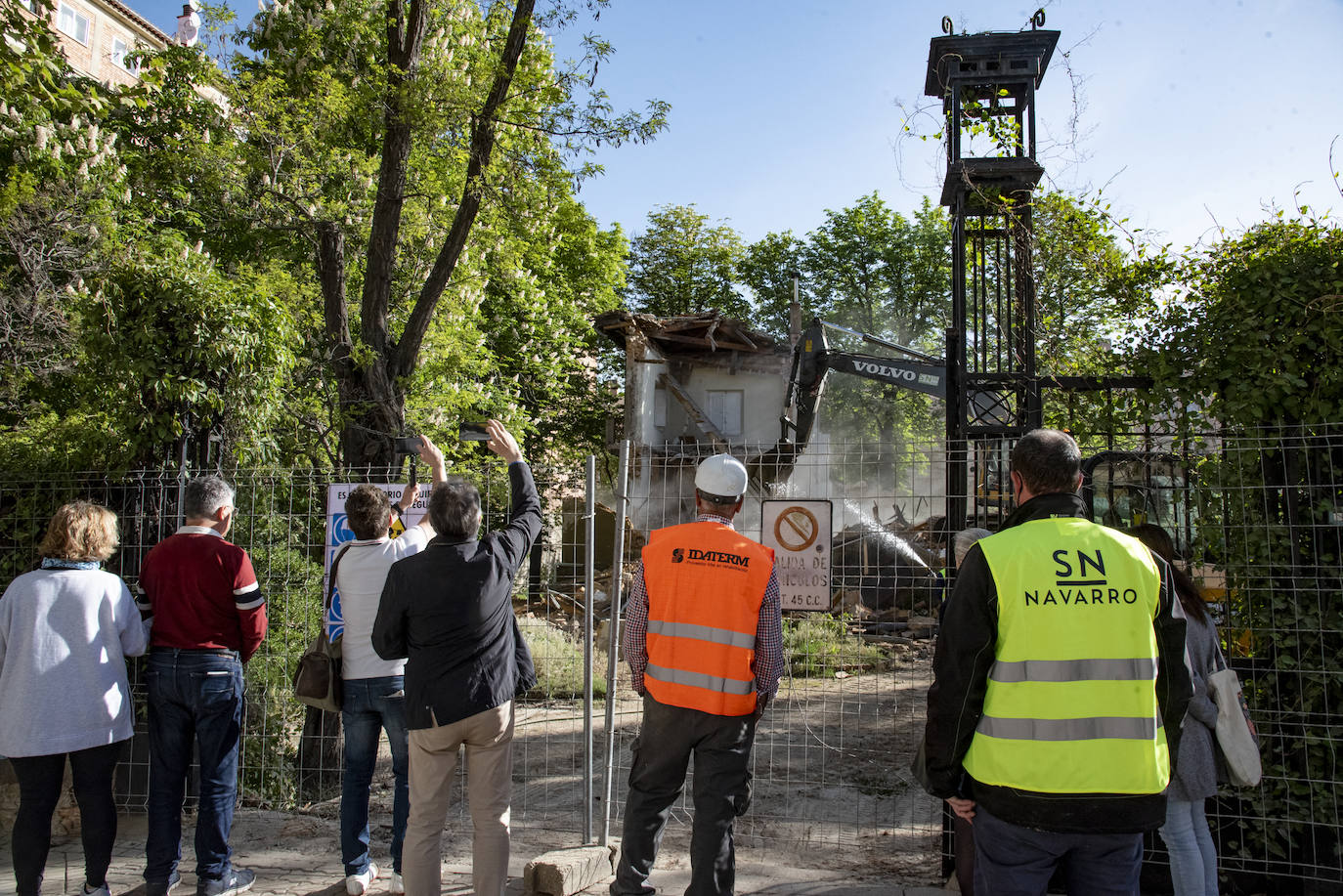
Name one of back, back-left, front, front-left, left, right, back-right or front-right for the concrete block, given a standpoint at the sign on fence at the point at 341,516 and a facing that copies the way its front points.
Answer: front-left

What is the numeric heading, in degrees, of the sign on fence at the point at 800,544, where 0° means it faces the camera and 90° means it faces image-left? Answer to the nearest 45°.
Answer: approximately 0°

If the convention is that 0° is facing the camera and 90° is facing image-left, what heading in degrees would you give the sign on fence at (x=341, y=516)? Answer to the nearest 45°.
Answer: approximately 0°

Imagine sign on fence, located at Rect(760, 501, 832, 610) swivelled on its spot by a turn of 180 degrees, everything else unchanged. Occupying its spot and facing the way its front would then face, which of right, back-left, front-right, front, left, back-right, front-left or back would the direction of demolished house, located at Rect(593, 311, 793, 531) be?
front

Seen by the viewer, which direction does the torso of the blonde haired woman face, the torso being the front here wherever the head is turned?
away from the camera

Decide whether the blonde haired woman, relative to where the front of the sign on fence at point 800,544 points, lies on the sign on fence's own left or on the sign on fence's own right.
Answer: on the sign on fence's own right

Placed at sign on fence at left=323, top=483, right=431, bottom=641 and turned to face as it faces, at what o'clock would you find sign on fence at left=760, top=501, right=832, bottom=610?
sign on fence at left=760, top=501, right=832, bottom=610 is roughly at 10 o'clock from sign on fence at left=323, top=483, right=431, bottom=641.

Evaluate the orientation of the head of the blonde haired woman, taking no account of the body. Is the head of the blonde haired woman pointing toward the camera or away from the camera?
away from the camera

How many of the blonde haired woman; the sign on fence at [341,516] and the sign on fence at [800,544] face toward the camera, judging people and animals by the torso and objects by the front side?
2

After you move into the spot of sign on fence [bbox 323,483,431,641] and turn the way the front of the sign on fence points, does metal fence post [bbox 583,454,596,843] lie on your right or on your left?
on your left

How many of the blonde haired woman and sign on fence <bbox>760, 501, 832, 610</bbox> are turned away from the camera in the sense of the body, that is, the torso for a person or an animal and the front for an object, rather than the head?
1
